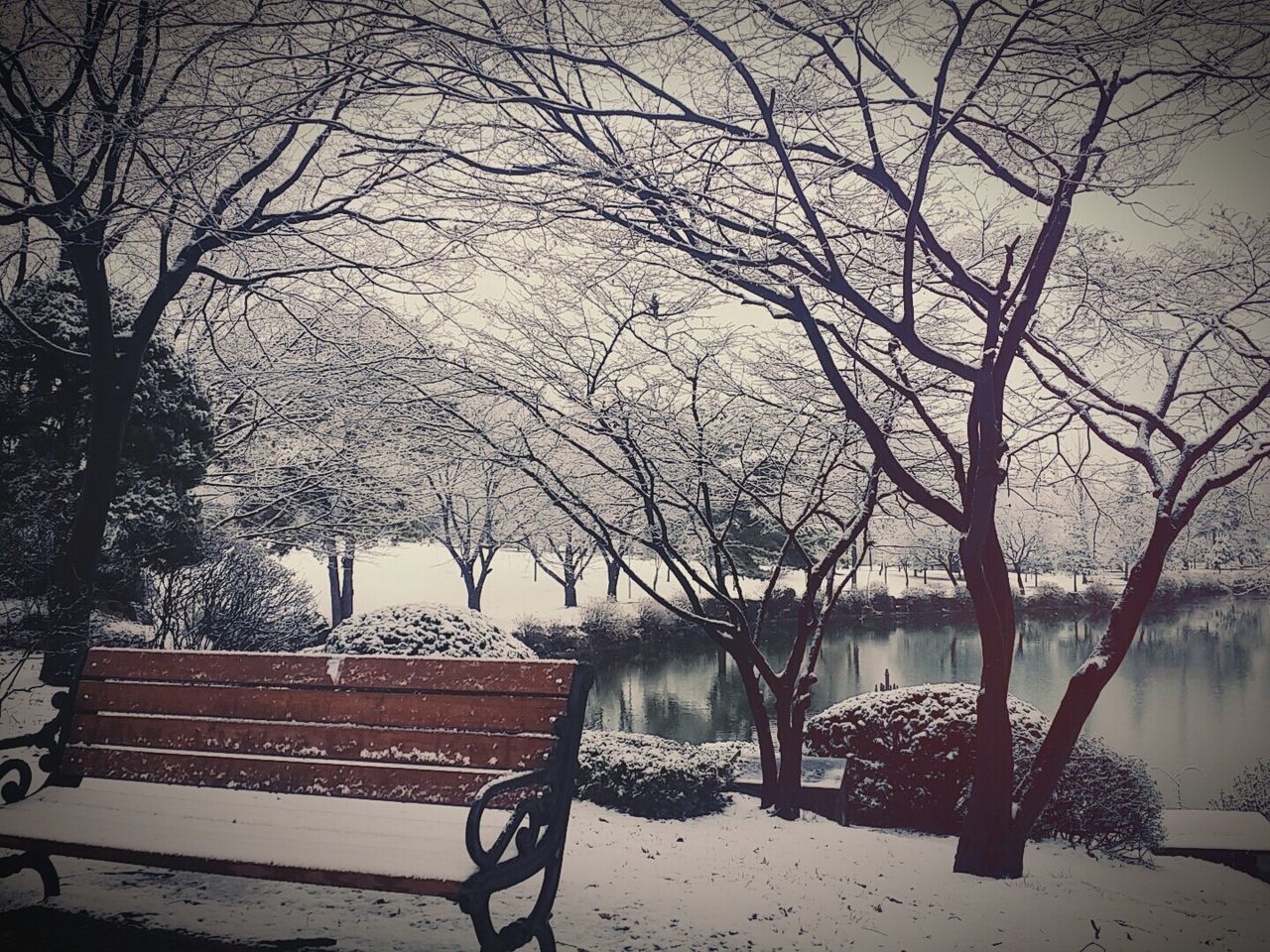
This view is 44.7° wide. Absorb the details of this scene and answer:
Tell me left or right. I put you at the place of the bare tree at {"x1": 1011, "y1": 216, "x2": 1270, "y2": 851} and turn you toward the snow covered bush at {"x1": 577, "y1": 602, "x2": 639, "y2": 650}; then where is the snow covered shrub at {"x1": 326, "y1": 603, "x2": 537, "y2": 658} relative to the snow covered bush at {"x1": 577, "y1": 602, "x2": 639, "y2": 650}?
left

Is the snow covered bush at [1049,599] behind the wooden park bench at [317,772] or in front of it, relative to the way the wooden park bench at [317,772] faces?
behind

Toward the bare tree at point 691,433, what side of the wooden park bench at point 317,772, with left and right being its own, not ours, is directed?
back

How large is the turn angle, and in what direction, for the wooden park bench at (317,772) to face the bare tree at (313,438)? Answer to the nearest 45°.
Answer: approximately 135° to its right

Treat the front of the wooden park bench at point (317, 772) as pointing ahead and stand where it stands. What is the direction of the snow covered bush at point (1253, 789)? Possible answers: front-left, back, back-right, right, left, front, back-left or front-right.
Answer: back-left

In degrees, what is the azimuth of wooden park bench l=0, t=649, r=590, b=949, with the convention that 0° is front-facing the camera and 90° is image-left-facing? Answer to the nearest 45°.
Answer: approximately 45°

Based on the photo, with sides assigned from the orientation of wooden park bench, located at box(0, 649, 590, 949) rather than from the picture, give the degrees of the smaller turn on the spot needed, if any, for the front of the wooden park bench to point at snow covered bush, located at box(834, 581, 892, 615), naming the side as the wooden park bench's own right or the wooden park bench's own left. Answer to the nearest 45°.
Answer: approximately 180°
